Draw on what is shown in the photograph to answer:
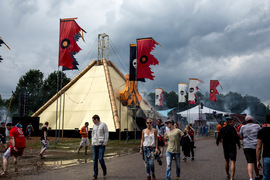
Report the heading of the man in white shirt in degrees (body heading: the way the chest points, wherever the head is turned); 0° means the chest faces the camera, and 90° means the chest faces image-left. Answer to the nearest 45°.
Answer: approximately 45°

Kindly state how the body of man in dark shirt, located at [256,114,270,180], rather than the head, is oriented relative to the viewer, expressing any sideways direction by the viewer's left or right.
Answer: facing away from the viewer

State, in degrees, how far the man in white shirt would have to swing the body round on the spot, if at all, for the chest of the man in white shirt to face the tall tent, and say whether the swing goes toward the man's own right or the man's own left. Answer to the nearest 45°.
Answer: approximately 135° to the man's own right

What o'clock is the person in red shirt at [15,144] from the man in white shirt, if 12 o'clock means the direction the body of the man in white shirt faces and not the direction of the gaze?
The person in red shirt is roughly at 2 o'clock from the man in white shirt.

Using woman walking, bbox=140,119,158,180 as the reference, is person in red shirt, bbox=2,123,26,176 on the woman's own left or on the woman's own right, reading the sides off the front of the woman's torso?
on the woman's own right

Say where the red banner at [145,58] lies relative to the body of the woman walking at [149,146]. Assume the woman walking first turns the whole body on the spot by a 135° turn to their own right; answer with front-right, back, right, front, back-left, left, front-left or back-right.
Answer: front-right

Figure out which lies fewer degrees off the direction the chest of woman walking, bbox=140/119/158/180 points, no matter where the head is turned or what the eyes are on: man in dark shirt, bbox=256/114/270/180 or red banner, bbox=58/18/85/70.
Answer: the man in dark shirt

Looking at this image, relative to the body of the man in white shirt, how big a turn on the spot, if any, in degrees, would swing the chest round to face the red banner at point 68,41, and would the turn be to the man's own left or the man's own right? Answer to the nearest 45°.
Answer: approximately 135° to the man's own right

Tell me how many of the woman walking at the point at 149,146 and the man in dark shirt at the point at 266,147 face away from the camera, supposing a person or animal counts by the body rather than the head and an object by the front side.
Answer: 1

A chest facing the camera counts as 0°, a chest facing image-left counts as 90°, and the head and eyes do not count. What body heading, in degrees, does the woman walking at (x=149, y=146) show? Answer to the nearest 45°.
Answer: approximately 0°

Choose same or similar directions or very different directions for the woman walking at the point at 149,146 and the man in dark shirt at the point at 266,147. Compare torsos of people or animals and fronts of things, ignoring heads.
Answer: very different directions
